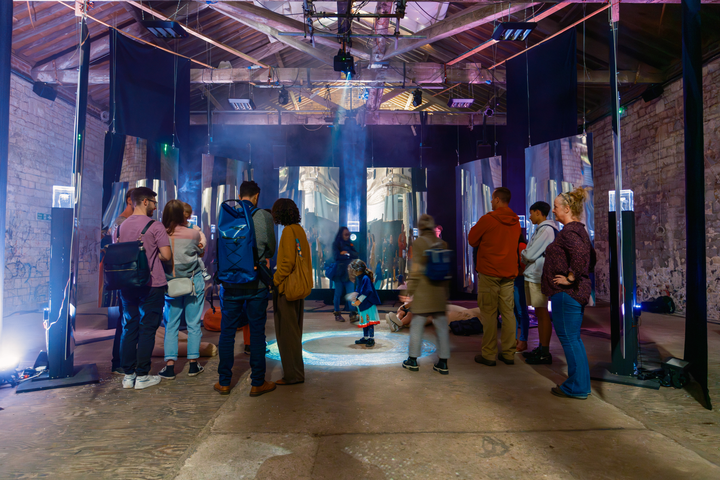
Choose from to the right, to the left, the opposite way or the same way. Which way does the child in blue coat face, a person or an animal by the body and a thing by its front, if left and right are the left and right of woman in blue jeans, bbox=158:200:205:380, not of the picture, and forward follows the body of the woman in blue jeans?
to the left

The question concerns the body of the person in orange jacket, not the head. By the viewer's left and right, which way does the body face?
facing away from the viewer and to the left of the viewer

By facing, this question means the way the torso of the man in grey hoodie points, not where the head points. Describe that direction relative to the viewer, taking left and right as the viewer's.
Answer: facing to the left of the viewer

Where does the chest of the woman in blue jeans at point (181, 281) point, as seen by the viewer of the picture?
away from the camera

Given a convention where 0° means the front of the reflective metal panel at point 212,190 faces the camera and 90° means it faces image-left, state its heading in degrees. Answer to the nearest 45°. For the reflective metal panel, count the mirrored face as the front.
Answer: approximately 315°

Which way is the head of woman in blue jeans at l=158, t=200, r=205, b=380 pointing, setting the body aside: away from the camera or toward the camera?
away from the camera

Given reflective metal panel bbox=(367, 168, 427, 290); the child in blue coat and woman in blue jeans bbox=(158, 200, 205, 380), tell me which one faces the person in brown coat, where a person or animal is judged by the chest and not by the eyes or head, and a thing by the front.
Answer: the reflective metal panel

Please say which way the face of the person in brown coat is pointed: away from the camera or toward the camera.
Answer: away from the camera

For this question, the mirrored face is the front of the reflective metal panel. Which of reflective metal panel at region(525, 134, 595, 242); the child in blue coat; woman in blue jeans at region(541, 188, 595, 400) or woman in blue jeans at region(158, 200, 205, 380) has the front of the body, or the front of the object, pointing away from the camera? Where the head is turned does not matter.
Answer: woman in blue jeans at region(158, 200, 205, 380)
